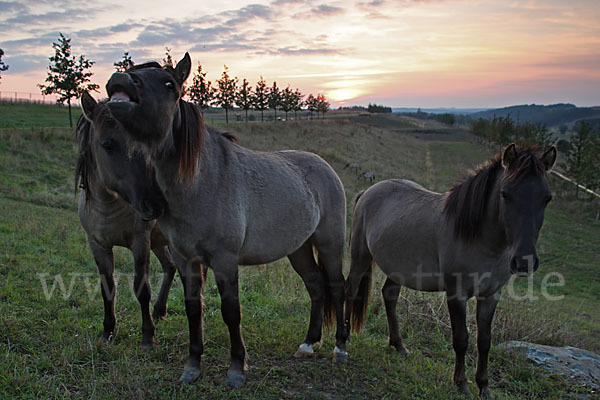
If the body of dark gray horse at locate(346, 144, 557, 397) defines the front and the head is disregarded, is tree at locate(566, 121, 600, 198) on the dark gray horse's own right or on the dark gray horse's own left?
on the dark gray horse's own left

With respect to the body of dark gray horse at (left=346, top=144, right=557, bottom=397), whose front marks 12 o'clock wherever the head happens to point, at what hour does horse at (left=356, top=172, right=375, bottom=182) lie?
The horse is roughly at 7 o'clock from the dark gray horse.

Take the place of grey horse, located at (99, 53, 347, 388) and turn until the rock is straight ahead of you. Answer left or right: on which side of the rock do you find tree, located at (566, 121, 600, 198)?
left

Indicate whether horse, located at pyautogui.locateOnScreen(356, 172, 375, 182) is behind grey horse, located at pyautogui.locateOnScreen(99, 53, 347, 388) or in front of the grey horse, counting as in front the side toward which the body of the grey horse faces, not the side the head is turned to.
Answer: behind

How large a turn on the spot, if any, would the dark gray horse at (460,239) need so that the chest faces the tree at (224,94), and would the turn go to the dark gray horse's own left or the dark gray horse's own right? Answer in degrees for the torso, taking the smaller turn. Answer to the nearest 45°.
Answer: approximately 180°

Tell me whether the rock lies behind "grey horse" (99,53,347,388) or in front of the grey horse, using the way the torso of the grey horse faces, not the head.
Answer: behind

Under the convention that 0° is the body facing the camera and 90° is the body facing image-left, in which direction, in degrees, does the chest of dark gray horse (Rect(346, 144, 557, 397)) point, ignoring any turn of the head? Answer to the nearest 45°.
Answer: approximately 315°

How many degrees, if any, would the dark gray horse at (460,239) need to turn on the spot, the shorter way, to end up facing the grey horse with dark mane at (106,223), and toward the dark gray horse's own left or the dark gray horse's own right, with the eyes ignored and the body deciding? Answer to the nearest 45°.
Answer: approximately 135° to the dark gray horse's own right
